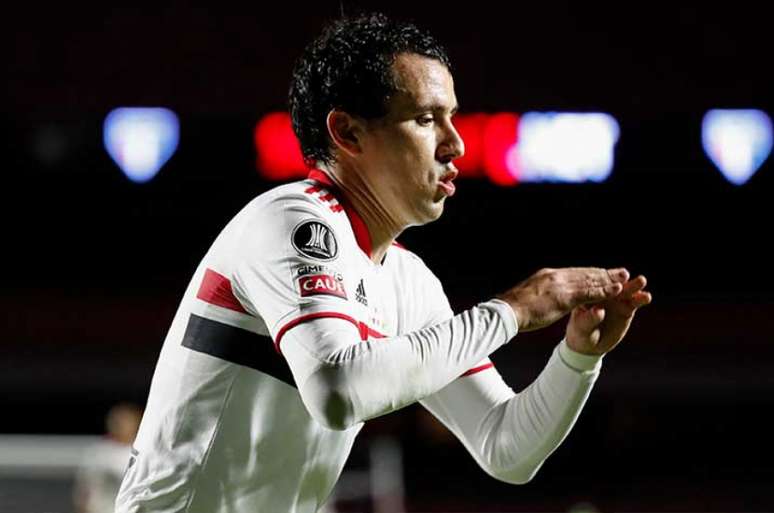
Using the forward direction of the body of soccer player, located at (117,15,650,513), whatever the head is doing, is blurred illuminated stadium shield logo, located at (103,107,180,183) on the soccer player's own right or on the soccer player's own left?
on the soccer player's own left

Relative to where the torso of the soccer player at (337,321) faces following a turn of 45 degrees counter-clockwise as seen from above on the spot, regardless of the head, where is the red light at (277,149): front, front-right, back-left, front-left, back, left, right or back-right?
front-left

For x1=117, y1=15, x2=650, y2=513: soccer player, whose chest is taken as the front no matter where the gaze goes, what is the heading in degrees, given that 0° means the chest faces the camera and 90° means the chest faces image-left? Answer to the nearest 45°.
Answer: approximately 270°
